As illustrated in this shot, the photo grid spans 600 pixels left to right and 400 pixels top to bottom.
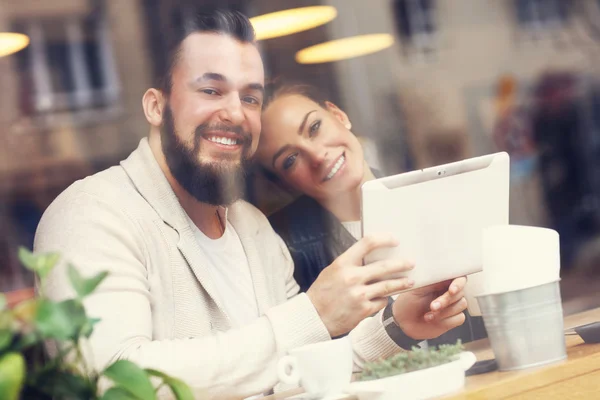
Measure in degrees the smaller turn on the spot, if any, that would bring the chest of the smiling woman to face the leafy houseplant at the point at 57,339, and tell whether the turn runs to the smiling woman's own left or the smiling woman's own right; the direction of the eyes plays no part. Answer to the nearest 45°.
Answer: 0° — they already face it

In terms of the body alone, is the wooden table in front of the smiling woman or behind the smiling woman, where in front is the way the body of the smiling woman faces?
in front

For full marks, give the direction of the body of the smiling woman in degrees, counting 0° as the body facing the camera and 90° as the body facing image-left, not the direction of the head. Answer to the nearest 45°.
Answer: approximately 0°

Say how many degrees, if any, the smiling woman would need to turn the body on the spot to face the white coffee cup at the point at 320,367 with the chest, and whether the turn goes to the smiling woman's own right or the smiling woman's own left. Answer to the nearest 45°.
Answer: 0° — they already face it
